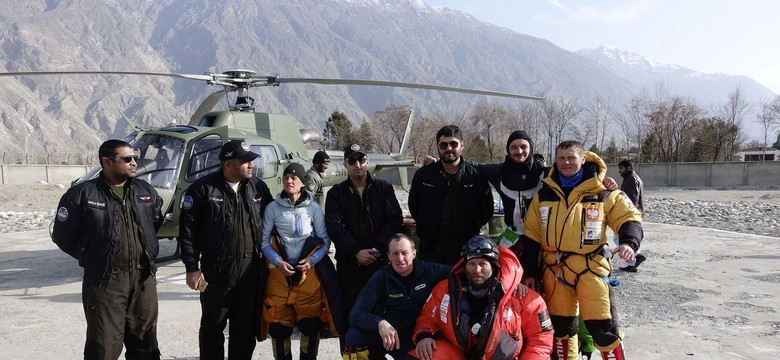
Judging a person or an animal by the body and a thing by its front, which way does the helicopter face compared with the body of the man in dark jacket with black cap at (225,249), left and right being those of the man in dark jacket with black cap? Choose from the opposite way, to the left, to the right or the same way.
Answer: to the right

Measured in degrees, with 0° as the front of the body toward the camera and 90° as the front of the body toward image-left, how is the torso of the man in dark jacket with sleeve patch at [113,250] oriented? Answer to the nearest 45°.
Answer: approximately 315°

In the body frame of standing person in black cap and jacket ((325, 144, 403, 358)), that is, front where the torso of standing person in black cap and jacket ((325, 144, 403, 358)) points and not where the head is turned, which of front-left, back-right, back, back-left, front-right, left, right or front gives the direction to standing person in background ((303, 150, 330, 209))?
back

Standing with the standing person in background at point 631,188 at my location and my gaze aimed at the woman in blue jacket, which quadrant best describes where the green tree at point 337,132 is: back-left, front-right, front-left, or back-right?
back-right

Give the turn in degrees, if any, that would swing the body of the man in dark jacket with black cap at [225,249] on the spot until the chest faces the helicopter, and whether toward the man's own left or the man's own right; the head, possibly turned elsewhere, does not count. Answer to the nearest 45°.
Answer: approximately 135° to the man's own left

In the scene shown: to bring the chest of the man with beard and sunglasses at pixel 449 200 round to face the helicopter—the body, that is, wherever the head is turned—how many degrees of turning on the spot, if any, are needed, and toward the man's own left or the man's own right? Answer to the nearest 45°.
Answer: approximately 135° to the man's own right

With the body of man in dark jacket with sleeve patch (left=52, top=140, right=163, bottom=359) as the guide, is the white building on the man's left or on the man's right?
on the man's left

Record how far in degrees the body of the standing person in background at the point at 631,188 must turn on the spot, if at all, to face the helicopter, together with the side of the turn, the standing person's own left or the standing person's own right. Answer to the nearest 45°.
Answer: approximately 45° to the standing person's own left

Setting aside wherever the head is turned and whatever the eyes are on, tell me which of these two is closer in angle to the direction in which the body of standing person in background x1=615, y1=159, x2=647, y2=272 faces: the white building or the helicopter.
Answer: the helicopter

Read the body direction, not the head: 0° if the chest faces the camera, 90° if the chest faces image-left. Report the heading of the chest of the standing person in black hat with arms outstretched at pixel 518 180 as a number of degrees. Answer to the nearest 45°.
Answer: approximately 0°

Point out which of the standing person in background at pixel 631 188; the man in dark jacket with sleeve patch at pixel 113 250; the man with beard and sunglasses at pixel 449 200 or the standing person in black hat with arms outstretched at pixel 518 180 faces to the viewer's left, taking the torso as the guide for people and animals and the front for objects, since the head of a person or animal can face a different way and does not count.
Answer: the standing person in background at pixel 631 188
